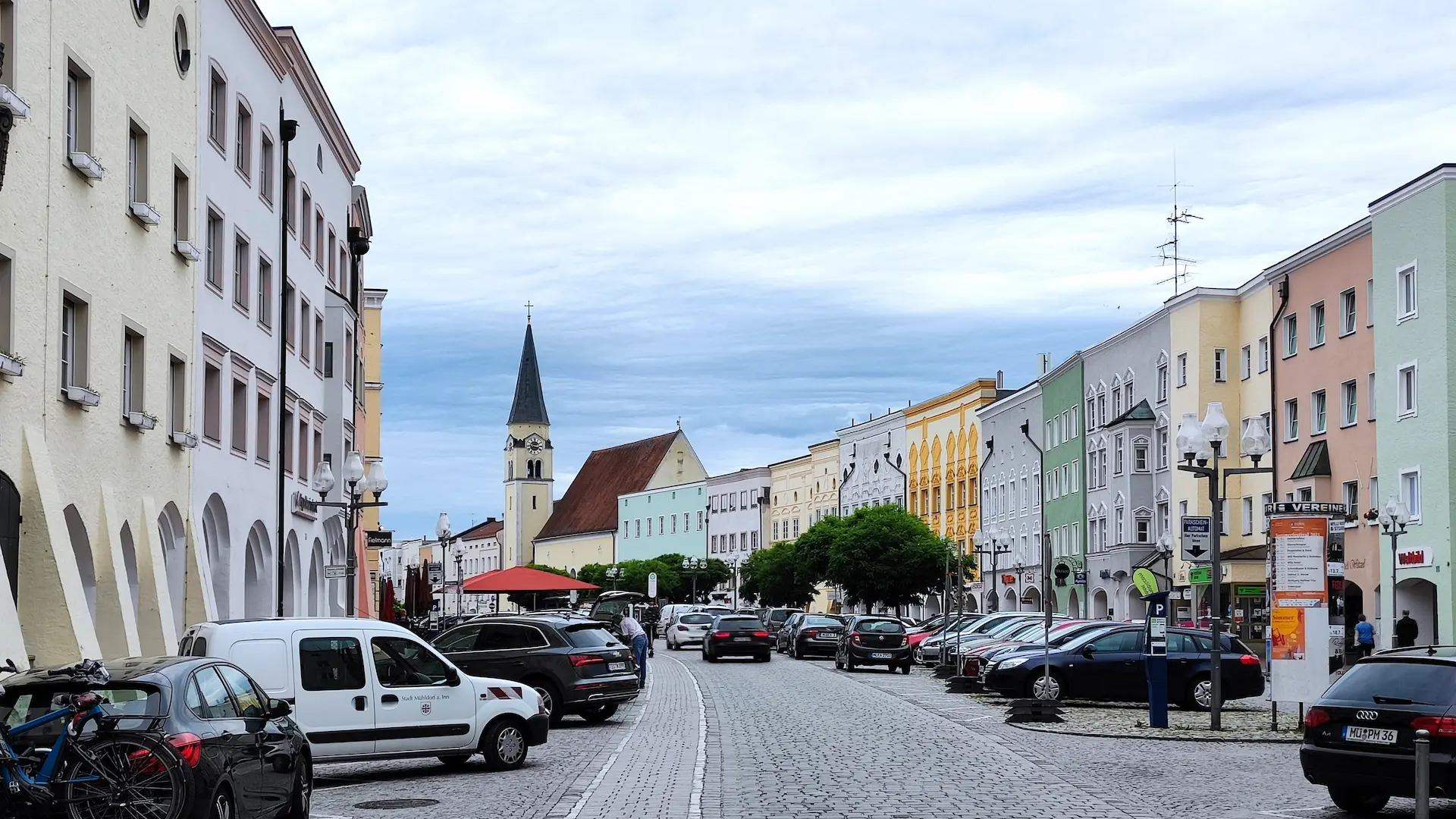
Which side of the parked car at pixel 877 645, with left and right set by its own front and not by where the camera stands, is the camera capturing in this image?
back

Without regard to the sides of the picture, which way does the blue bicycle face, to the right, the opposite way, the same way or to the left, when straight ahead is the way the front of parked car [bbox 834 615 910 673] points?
to the left

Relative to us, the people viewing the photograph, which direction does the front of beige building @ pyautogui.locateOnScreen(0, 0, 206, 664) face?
facing the viewer and to the right of the viewer

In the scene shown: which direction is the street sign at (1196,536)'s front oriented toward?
toward the camera

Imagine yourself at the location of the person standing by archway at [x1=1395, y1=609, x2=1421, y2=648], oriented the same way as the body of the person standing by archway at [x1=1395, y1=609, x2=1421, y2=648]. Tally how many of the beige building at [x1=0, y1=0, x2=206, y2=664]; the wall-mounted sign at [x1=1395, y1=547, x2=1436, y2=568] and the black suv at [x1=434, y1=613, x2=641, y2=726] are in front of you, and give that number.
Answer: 1

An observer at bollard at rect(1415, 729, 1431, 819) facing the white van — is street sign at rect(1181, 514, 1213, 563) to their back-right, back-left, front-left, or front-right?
front-right

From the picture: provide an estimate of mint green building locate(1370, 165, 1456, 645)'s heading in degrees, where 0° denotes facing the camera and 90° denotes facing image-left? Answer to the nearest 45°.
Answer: approximately 45°

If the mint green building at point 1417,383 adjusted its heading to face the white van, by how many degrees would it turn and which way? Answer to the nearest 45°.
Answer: approximately 45° to its left

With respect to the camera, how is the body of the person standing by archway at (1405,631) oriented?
away from the camera

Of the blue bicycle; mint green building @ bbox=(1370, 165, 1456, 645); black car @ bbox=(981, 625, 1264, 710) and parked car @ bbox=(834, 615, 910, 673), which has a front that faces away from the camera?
the parked car

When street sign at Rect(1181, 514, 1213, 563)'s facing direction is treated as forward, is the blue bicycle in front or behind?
in front

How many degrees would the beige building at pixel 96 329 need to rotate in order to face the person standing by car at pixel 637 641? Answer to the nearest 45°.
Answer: approximately 90° to its left
